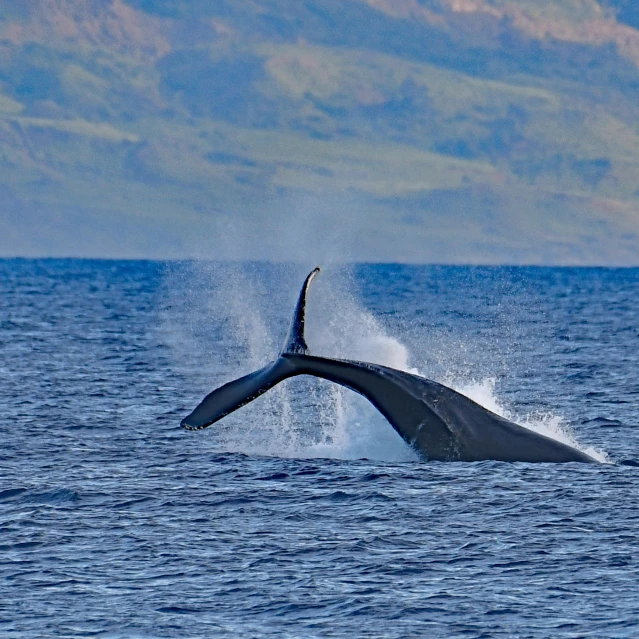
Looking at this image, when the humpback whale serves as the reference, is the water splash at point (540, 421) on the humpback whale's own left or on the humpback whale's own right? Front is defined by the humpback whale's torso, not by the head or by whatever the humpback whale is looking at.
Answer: on the humpback whale's own left

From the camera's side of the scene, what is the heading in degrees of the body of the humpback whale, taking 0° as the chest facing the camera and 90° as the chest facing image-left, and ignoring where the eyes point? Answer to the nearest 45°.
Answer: approximately 270°
